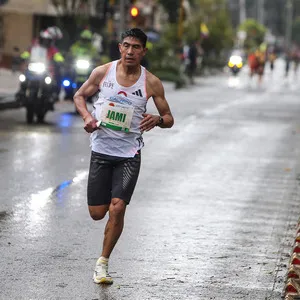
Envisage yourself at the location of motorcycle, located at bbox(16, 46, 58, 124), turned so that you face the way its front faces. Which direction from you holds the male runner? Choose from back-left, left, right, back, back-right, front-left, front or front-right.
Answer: front

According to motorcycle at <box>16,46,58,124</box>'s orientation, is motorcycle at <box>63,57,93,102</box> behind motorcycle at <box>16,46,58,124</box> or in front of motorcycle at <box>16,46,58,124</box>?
behind

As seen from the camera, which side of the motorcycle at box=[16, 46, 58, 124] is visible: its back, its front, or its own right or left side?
front

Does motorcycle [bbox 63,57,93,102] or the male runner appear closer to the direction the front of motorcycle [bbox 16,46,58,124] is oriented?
the male runner
